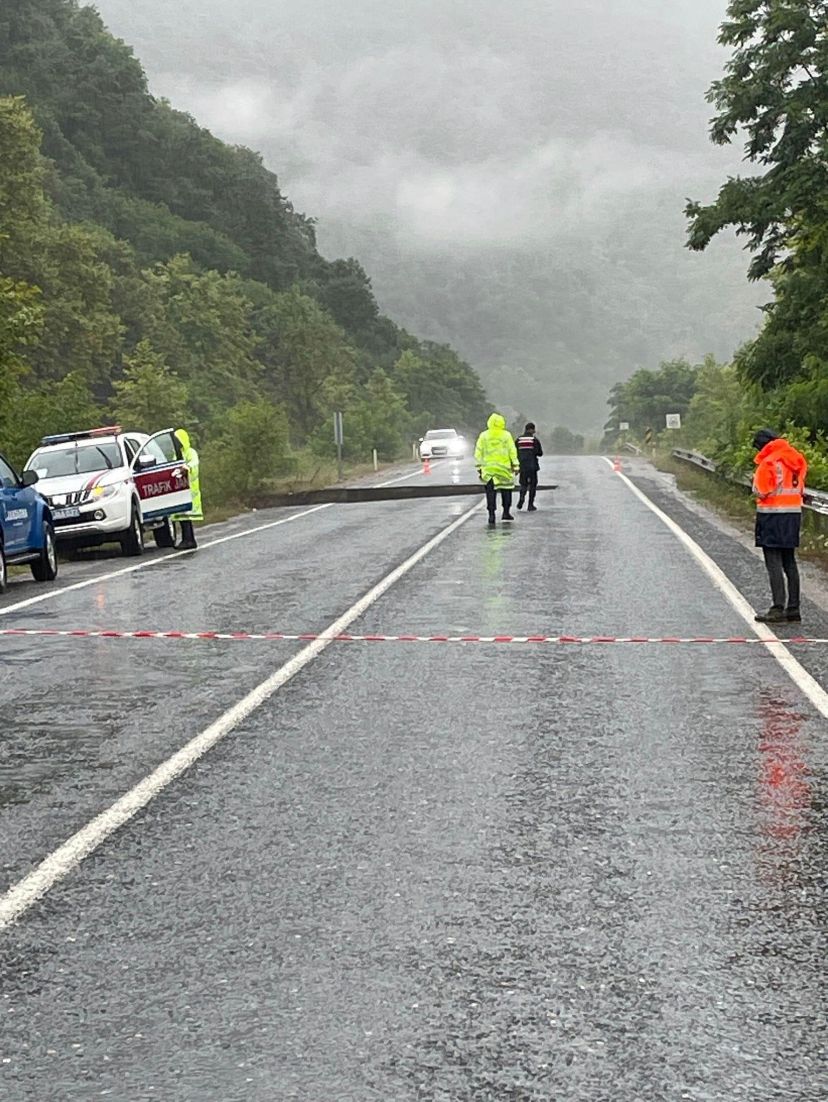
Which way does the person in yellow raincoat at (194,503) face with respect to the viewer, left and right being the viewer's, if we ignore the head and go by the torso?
facing to the left of the viewer

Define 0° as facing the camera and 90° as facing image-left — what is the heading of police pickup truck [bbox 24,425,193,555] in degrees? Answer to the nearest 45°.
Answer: approximately 45°

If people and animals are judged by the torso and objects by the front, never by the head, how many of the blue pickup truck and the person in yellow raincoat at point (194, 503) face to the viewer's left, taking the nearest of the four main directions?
1

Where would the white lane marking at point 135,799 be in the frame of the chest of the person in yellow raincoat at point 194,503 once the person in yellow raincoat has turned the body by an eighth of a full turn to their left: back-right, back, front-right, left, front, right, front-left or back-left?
front-left

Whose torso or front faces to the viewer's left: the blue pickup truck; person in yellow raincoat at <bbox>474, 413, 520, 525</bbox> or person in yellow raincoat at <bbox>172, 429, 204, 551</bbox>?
person in yellow raincoat at <bbox>172, 429, 204, 551</bbox>

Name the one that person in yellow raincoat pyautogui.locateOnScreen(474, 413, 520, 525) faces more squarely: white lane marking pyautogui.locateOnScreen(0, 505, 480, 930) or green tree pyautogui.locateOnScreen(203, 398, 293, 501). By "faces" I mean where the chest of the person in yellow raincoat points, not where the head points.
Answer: the green tree

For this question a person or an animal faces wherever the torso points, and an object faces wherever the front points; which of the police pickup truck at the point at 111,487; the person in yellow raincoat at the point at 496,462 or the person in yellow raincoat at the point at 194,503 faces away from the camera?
the person in yellow raincoat at the point at 496,462

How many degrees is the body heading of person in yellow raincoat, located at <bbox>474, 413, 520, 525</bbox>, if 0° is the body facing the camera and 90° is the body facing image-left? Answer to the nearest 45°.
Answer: approximately 180°
